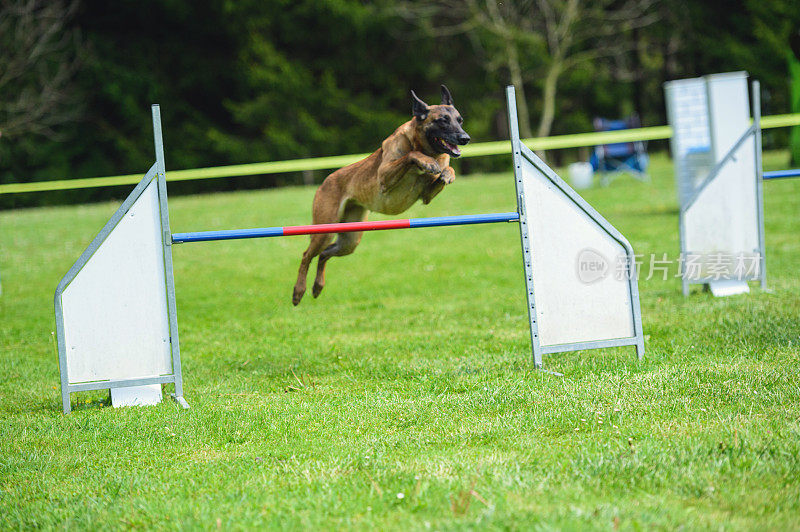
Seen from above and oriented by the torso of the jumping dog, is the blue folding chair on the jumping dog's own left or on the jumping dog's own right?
on the jumping dog's own left

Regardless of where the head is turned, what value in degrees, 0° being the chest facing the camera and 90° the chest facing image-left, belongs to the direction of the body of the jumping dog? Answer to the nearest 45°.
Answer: approximately 315°
